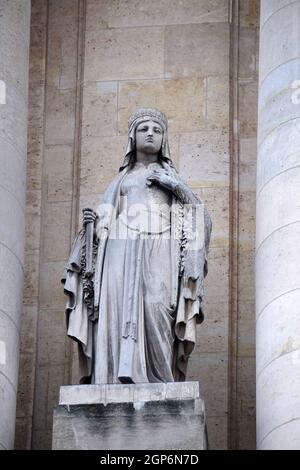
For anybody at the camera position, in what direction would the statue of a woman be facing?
facing the viewer

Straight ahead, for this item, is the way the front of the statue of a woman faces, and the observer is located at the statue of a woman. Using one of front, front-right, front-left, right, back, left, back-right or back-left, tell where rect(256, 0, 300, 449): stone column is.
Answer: left

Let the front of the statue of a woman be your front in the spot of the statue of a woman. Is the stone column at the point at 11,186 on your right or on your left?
on your right
